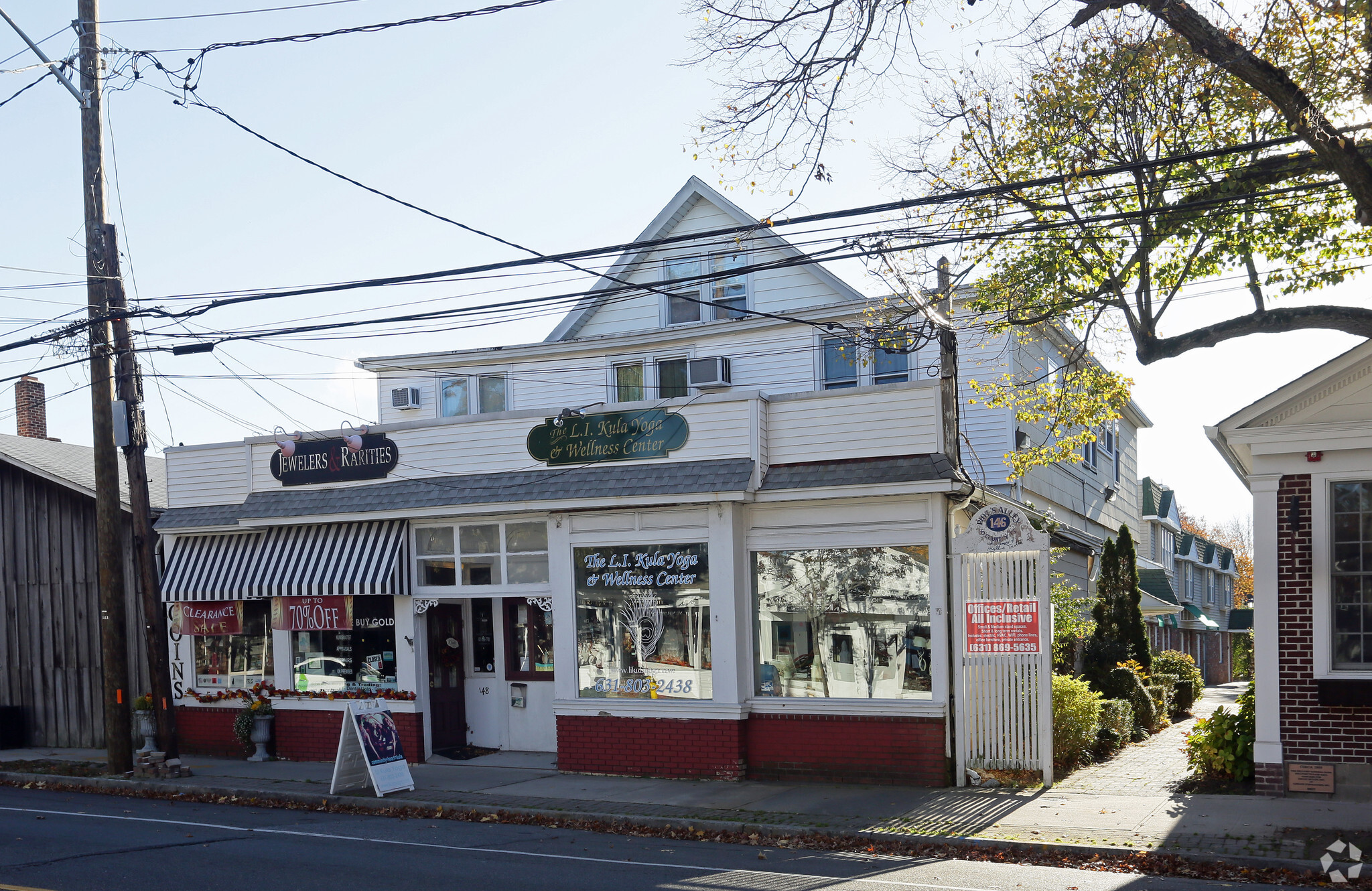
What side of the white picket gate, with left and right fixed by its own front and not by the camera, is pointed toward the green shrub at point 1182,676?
back

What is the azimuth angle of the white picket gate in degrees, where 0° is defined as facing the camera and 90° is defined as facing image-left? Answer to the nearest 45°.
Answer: approximately 0°
